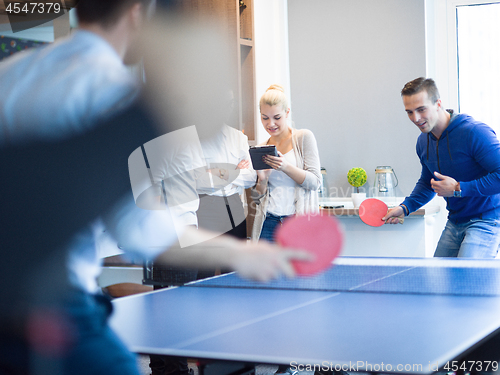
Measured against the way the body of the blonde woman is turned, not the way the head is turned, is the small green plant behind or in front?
behind

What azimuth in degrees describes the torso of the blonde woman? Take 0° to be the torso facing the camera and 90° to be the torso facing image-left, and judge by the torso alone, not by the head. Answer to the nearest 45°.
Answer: approximately 45°

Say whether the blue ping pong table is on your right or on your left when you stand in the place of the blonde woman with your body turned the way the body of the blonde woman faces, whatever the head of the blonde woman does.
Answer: on your left

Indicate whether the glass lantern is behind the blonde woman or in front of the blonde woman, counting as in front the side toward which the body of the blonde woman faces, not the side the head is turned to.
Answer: behind

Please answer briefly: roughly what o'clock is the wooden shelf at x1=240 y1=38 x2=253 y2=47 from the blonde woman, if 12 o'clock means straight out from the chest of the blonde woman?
The wooden shelf is roughly at 4 o'clock from the blonde woman.

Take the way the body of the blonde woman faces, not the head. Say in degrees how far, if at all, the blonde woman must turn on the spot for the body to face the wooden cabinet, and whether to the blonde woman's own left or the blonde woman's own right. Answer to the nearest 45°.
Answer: approximately 135° to the blonde woman's own right
